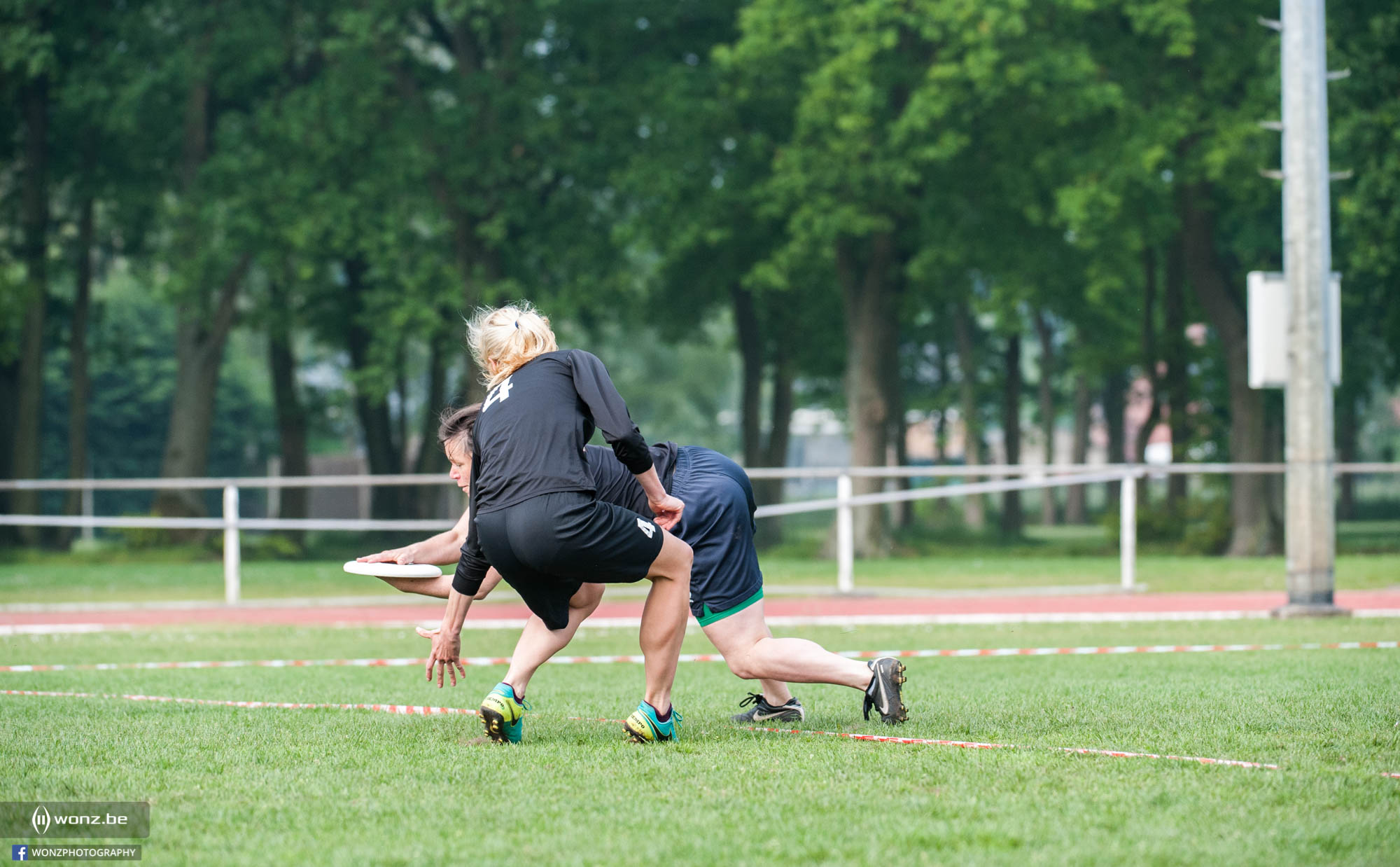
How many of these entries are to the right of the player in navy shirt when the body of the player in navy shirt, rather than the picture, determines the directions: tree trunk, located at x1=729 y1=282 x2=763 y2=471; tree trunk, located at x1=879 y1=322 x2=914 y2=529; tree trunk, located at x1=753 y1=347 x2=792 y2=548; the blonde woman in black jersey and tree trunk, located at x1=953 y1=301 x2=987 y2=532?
4

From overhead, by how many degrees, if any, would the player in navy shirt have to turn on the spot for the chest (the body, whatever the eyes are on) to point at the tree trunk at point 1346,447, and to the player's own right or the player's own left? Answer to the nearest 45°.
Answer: approximately 135° to the player's own right

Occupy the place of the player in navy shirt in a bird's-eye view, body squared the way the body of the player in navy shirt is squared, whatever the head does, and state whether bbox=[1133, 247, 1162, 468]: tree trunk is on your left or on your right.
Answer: on your right

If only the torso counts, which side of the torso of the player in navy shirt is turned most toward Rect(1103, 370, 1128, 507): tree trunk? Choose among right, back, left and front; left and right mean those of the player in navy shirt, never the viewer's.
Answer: right

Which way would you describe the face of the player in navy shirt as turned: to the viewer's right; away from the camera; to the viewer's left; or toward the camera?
to the viewer's left

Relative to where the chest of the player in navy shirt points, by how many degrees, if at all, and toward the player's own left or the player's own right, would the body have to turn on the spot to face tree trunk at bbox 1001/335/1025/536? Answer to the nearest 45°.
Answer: approximately 90° to the player's own right

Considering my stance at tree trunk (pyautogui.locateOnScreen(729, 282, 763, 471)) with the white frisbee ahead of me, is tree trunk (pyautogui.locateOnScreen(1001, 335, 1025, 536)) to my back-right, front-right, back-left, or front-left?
back-left

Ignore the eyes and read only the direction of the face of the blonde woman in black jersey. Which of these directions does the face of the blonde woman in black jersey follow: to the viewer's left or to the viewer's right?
to the viewer's left

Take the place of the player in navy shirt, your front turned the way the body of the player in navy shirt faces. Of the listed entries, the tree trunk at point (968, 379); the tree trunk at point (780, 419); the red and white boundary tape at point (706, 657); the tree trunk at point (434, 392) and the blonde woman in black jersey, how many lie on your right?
4

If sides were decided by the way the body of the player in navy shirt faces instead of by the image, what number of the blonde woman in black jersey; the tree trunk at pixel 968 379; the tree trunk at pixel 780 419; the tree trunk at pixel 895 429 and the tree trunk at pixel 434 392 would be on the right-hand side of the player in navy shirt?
4

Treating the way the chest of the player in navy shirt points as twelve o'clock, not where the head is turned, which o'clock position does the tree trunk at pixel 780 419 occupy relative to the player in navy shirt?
The tree trunk is roughly at 3 o'clock from the player in navy shirt.

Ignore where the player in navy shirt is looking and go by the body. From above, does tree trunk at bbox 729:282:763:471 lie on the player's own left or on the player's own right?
on the player's own right

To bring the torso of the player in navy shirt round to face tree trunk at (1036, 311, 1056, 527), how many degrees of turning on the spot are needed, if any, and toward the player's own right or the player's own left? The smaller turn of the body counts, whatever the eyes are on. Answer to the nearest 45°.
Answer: approximately 90° to the player's own right

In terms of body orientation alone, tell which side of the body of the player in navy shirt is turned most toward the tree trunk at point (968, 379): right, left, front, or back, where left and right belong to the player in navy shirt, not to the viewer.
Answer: right

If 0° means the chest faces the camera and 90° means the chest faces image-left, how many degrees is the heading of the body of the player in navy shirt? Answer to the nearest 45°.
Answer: approximately 90°

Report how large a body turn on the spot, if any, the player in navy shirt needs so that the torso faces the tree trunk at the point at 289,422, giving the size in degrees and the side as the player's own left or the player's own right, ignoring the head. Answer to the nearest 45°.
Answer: approximately 90° to the player's own right
